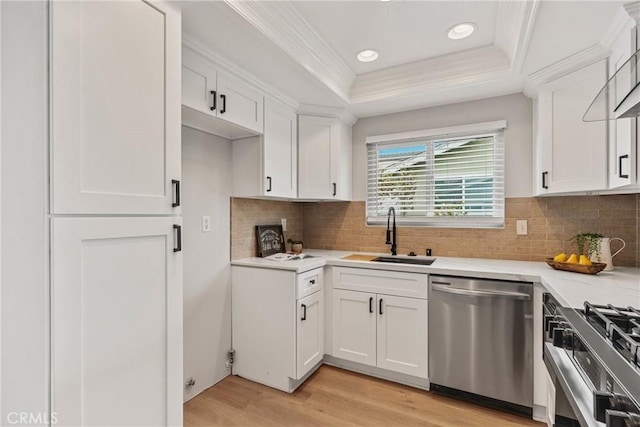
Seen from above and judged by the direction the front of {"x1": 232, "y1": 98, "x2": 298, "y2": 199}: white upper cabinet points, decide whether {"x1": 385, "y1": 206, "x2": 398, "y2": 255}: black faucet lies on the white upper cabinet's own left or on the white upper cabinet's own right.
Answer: on the white upper cabinet's own left

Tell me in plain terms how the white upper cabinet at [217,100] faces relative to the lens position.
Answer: facing the viewer and to the right of the viewer

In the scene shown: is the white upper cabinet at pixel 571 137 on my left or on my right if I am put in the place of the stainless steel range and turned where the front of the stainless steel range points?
on my right

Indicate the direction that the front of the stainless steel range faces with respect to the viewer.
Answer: facing the viewer and to the left of the viewer

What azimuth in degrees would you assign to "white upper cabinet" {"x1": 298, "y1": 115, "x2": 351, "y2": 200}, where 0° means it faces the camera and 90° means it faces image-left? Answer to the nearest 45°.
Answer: approximately 0°

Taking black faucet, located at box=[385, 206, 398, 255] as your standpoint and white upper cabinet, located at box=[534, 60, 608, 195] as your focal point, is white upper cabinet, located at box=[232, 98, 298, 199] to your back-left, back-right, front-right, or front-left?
back-right

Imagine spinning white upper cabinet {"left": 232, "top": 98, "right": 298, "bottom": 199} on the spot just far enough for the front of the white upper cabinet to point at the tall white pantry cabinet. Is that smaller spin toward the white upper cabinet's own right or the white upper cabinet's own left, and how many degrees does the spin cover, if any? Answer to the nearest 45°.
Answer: approximately 90° to the white upper cabinet's own right

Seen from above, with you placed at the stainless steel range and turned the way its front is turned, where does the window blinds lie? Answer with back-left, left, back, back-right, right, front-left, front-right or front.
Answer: right
